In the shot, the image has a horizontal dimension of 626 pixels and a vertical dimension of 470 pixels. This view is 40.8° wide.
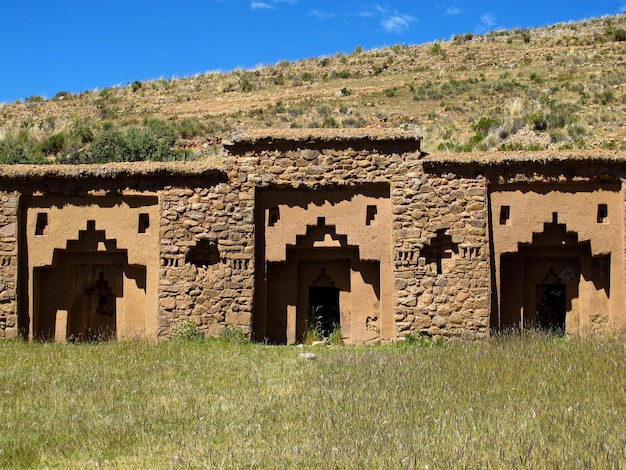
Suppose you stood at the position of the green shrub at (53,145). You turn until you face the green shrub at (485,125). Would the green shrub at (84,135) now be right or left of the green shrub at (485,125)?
left

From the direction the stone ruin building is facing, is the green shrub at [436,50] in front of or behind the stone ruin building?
behind

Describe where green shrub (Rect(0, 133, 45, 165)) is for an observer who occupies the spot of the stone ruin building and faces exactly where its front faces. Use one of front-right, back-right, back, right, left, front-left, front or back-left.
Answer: back-right

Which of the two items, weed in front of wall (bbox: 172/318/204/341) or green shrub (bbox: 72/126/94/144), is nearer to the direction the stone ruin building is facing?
the weed in front of wall

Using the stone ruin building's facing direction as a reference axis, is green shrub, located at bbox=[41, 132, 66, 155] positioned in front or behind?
behind

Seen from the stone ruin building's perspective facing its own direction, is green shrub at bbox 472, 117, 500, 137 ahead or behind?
behind

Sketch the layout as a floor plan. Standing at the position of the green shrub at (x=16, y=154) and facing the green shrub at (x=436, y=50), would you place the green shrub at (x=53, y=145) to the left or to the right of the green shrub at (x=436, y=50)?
left

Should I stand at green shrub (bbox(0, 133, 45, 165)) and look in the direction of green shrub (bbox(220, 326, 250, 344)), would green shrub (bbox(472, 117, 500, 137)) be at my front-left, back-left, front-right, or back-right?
front-left

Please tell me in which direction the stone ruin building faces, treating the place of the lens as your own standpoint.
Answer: facing the viewer

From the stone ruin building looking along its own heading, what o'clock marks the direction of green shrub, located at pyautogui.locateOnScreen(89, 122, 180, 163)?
The green shrub is roughly at 5 o'clock from the stone ruin building.

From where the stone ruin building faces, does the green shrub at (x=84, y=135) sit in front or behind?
behind
